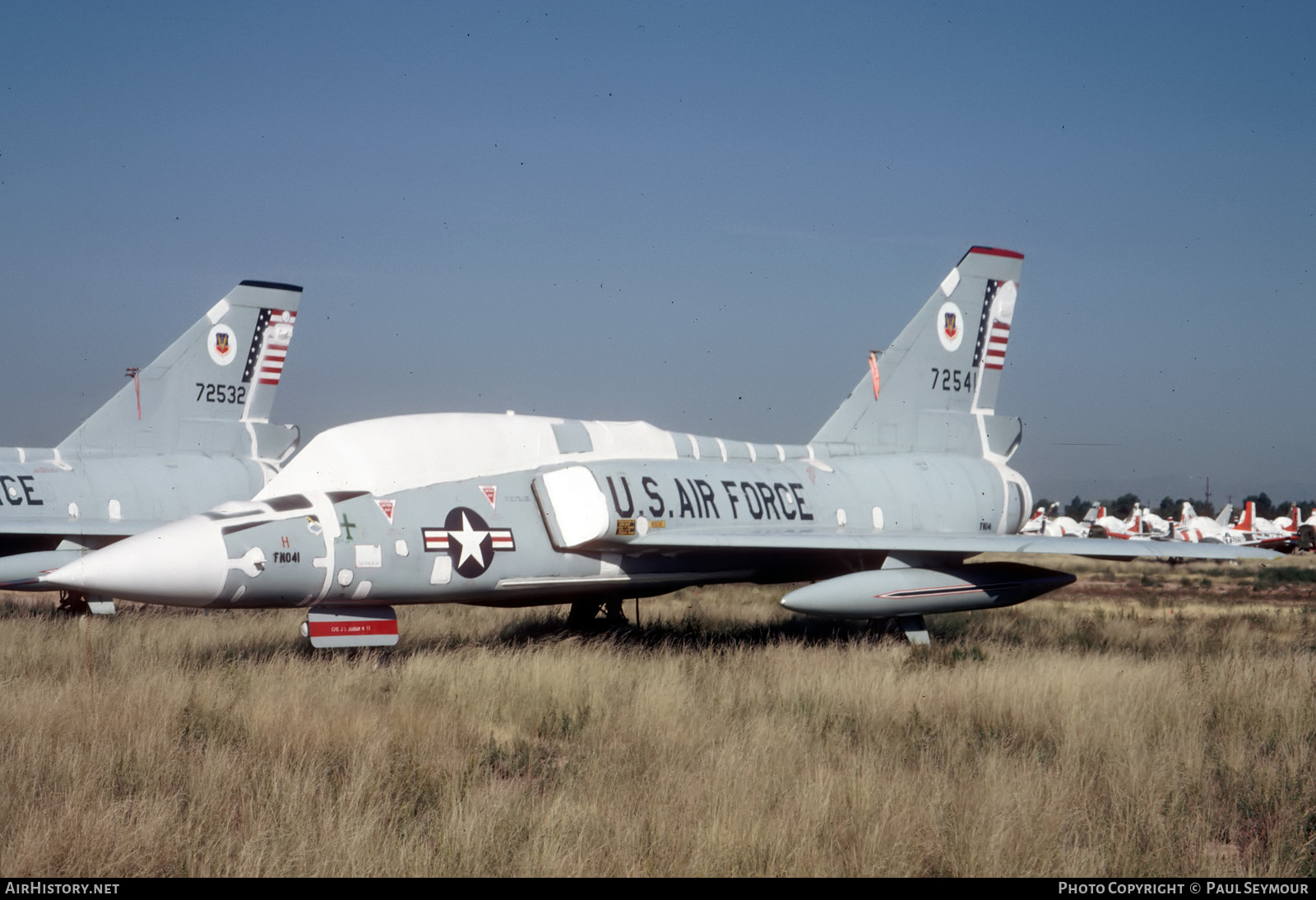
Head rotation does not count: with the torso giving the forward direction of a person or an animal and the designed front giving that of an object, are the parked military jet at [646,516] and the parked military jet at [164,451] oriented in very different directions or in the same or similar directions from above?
same or similar directions

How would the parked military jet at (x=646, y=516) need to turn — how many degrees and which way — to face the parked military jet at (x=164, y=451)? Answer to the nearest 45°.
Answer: approximately 90° to its right

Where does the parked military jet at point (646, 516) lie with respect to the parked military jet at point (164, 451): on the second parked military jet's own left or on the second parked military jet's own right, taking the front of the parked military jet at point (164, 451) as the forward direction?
on the second parked military jet's own left

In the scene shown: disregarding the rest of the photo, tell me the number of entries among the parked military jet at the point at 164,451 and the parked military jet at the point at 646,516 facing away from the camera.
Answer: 0

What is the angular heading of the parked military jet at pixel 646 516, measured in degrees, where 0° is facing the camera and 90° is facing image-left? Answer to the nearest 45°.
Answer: approximately 45°

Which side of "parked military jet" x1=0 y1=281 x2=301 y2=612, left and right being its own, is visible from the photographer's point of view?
left
